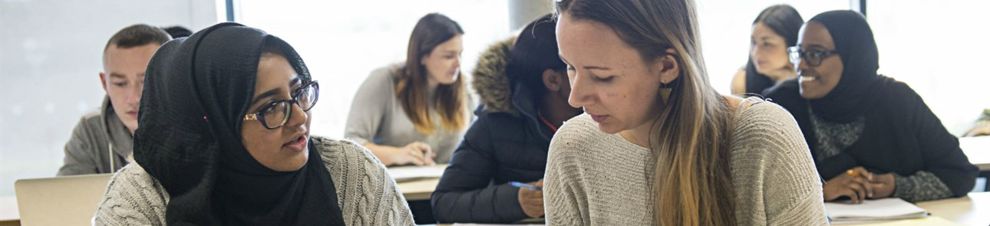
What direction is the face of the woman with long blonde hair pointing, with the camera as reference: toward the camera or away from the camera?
toward the camera

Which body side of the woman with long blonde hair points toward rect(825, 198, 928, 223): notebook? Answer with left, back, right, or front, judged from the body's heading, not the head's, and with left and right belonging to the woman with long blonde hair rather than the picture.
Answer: back

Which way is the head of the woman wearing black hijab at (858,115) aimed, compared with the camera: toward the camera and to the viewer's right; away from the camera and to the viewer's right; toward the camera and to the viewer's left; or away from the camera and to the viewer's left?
toward the camera and to the viewer's left

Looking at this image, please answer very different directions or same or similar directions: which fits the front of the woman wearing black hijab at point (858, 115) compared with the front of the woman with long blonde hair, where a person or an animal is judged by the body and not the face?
same or similar directions

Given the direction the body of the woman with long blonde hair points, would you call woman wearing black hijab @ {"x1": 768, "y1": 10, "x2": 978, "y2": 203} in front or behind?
behind

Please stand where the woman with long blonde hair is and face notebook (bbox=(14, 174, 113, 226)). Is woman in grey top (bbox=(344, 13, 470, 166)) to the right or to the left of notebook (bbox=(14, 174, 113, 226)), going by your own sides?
right

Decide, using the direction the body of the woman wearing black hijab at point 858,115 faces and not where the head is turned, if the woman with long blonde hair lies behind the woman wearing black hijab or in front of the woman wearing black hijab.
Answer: in front

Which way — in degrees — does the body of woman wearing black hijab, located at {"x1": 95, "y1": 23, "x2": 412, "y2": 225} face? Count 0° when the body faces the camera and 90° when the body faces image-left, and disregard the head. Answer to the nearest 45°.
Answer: approximately 315°

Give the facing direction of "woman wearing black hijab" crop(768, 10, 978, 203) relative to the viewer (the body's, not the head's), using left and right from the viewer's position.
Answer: facing the viewer and to the left of the viewer
